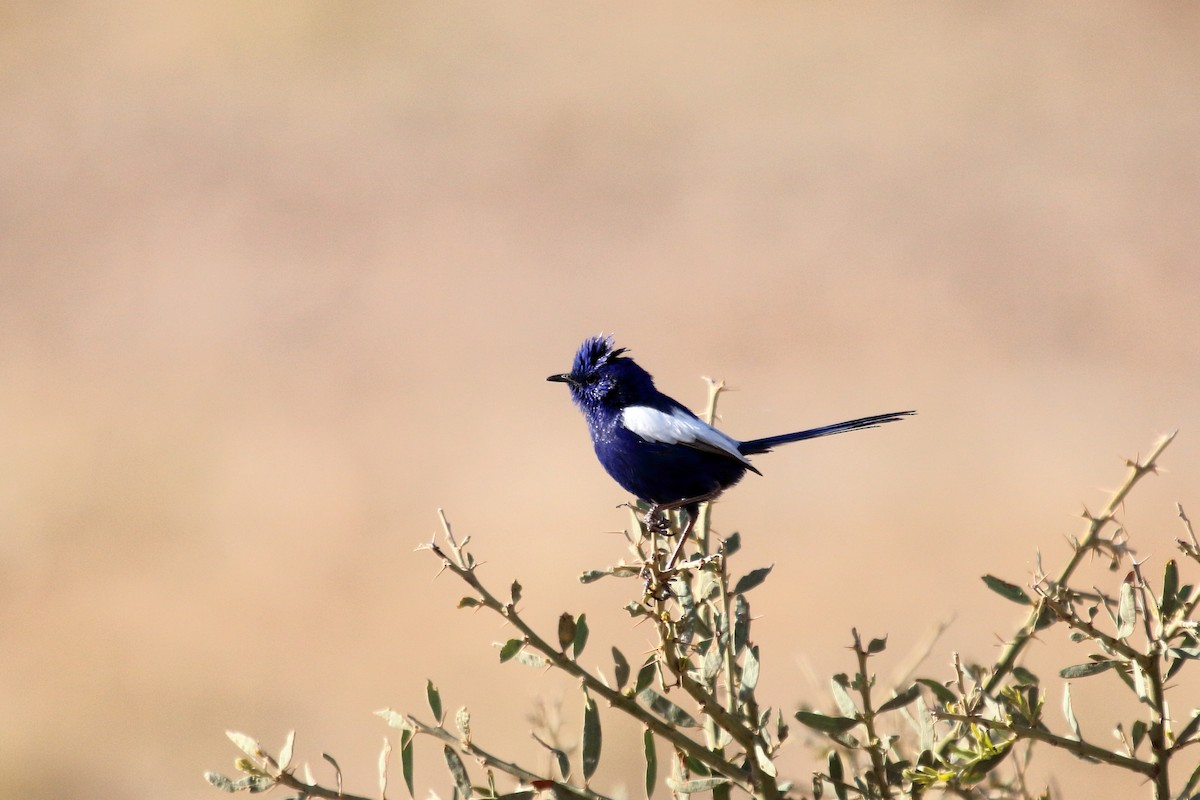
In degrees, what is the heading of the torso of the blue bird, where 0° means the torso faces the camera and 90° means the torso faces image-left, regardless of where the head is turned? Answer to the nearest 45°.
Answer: approximately 90°
